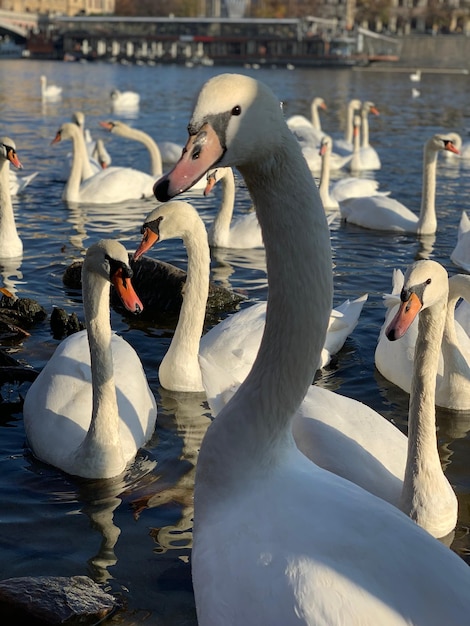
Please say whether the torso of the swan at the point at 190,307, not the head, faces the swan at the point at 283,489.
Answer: no

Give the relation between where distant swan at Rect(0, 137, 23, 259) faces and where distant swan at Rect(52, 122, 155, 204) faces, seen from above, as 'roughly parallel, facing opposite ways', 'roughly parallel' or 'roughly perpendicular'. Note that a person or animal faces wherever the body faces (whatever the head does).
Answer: roughly parallel, facing opposite ways

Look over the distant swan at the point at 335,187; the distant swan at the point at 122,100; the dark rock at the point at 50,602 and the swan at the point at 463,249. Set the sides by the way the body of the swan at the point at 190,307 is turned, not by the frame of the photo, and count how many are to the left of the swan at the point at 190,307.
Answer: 1

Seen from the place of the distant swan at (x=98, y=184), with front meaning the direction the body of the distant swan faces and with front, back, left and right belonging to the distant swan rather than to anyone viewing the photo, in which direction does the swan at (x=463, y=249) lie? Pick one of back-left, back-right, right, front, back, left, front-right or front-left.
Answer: back-left

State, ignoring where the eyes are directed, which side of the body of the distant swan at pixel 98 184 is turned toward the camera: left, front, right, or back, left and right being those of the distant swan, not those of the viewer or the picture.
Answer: left

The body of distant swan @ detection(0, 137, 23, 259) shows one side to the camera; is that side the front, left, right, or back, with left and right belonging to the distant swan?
right

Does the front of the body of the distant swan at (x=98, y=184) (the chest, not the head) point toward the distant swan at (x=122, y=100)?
no

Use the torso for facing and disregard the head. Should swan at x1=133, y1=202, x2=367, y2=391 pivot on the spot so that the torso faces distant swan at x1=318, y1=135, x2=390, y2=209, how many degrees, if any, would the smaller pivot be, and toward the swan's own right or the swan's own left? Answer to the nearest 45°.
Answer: approximately 90° to the swan's own right

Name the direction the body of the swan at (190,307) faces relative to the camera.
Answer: to the viewer's left

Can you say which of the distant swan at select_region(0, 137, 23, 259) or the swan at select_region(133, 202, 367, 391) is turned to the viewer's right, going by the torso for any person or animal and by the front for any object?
the distant swan

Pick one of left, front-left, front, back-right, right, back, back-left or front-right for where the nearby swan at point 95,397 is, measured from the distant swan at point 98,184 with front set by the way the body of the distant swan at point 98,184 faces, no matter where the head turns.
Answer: left

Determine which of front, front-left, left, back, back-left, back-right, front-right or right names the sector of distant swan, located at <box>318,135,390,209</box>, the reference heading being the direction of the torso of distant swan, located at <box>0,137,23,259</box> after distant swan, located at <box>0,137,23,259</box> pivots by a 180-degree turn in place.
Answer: back-right
